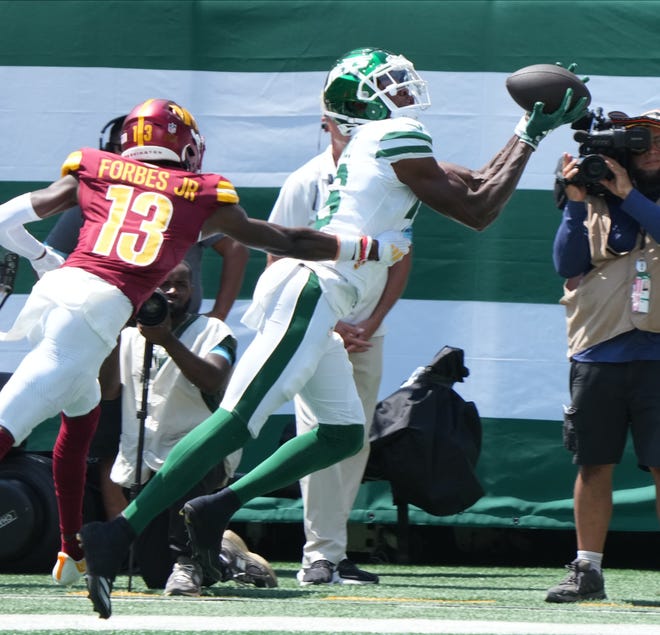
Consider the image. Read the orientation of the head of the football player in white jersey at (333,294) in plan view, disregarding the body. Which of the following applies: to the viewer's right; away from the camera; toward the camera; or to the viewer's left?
to the viewer's right

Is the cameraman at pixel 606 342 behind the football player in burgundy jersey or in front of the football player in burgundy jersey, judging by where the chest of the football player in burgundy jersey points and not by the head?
in front

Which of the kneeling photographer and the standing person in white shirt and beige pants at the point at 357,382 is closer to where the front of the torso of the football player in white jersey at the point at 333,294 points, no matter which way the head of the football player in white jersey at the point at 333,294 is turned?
the standing person in white shirt and beige pants

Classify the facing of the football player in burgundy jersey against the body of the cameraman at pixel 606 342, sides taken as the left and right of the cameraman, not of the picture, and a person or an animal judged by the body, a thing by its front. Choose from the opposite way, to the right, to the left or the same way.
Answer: the opposite way

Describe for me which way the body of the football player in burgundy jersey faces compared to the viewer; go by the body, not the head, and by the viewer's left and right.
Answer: facing away from the viewer and to the right of the viewer

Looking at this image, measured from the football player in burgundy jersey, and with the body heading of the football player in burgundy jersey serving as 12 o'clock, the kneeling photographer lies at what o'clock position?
The kneeling photographer is roughly at 11 o'clock from the football player in burgundy jersey.

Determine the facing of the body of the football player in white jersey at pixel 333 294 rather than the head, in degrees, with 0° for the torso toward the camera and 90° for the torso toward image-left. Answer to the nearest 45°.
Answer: approximately 270°

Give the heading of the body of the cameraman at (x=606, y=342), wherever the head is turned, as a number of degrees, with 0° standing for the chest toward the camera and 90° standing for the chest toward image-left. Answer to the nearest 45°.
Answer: approximately 45°

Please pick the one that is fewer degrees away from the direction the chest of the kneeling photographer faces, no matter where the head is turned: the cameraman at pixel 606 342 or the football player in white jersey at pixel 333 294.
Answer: the football player in white jersey

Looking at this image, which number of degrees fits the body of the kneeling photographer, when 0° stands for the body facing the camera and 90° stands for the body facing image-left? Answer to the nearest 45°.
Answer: approximately 45°

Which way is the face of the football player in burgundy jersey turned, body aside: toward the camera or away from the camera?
away from the camera

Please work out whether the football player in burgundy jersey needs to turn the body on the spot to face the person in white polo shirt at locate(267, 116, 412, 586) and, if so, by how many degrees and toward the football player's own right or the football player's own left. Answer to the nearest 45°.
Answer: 0° — they already face them

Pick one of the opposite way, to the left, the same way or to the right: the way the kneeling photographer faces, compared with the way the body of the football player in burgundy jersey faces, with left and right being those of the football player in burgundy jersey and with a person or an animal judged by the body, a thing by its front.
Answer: the opposite way

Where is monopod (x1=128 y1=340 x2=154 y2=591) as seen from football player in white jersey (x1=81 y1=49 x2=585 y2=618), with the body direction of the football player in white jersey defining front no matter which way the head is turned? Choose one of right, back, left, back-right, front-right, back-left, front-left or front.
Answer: back-left

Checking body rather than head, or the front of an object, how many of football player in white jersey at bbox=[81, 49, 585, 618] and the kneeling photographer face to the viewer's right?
1
